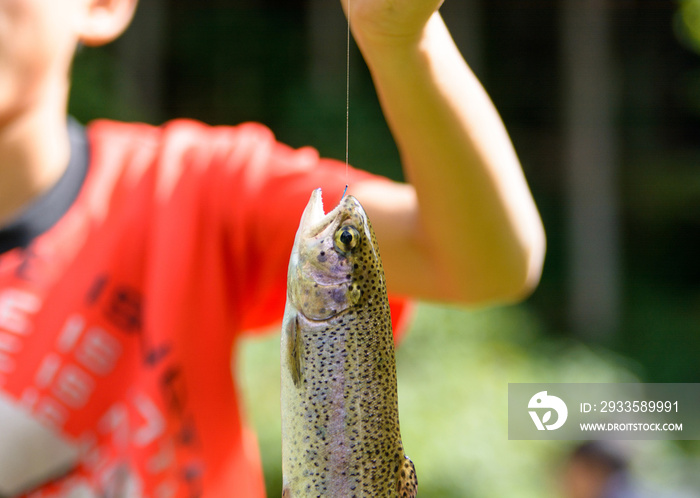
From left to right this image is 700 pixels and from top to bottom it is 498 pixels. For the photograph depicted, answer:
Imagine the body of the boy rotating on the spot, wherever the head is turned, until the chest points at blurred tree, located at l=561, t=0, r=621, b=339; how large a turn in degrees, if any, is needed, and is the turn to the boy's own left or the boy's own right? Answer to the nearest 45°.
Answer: approximately 135° to the boy's own left

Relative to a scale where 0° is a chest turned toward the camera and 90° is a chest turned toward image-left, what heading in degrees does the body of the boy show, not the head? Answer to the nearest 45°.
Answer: approximately 0°

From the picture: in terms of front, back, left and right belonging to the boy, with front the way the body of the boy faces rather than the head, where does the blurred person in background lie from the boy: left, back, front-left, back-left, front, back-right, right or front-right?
back-left
